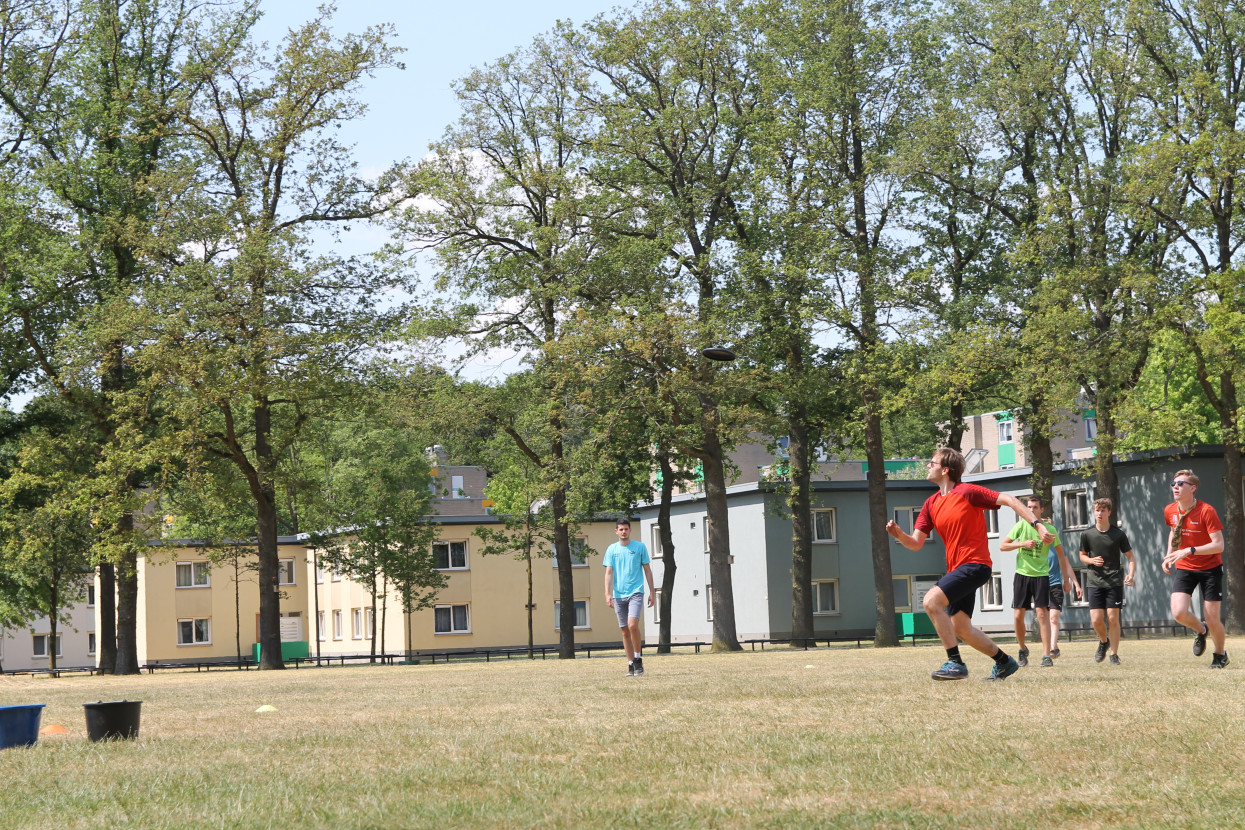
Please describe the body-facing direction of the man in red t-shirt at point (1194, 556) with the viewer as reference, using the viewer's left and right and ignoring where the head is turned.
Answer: facing the viewer and to the left of the viewer

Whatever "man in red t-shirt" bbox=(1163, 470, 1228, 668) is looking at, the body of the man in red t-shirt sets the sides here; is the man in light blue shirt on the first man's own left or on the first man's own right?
on the first man's own right

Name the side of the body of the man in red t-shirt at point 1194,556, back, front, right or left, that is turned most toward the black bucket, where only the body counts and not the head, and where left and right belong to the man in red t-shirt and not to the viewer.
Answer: front

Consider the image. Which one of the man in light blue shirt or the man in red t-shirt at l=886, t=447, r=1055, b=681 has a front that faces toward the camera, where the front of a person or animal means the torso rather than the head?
the man in light blue shirt

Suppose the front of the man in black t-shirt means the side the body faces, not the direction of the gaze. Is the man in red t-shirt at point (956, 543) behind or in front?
in front

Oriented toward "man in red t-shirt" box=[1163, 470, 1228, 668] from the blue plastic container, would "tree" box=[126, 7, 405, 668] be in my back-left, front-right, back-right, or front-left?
front-left

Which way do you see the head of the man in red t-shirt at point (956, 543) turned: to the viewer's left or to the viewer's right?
to the viewer's left

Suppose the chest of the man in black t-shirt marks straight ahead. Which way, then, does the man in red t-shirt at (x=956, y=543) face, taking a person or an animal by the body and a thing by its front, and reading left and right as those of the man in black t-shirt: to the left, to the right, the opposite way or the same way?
to the right

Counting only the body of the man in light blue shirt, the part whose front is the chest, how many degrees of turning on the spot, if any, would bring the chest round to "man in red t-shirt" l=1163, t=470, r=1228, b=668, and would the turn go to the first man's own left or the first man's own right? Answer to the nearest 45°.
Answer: approximately 45° to the first man's own left

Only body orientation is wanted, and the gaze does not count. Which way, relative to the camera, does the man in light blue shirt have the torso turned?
toward the camera

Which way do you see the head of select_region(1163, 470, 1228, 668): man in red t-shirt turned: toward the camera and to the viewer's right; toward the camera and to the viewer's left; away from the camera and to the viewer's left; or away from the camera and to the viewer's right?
toward the camera and to the viewer's left

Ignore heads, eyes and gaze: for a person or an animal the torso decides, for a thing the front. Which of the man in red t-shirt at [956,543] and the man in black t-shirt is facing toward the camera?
the man in black t-shirt

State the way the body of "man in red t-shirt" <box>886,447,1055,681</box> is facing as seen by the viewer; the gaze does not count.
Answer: to the viewer's left

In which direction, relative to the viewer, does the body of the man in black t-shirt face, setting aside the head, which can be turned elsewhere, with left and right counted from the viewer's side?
facing the viewer

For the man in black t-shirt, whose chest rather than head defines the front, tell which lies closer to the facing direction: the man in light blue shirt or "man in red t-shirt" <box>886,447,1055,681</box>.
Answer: the man in red t-shirt

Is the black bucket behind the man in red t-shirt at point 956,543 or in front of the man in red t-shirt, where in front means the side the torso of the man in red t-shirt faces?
in front
